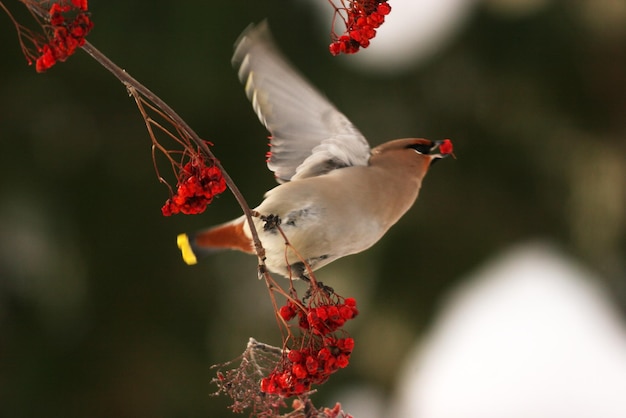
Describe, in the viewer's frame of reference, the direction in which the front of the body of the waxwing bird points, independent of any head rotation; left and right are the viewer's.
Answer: facing to the right of the viewer
